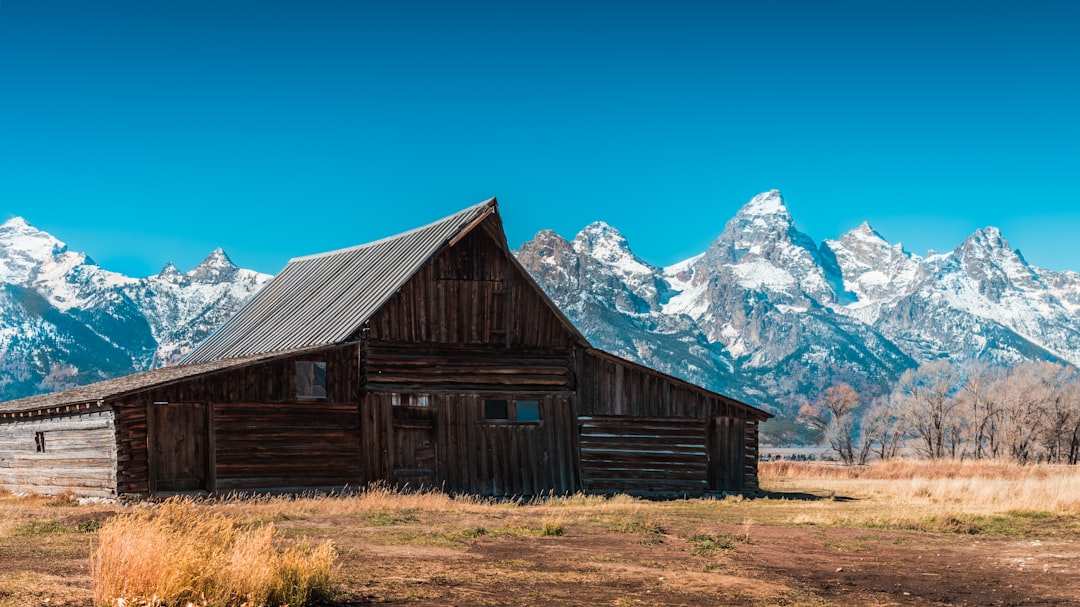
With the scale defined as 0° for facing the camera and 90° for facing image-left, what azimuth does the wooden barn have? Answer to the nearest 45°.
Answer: approximately 315°
